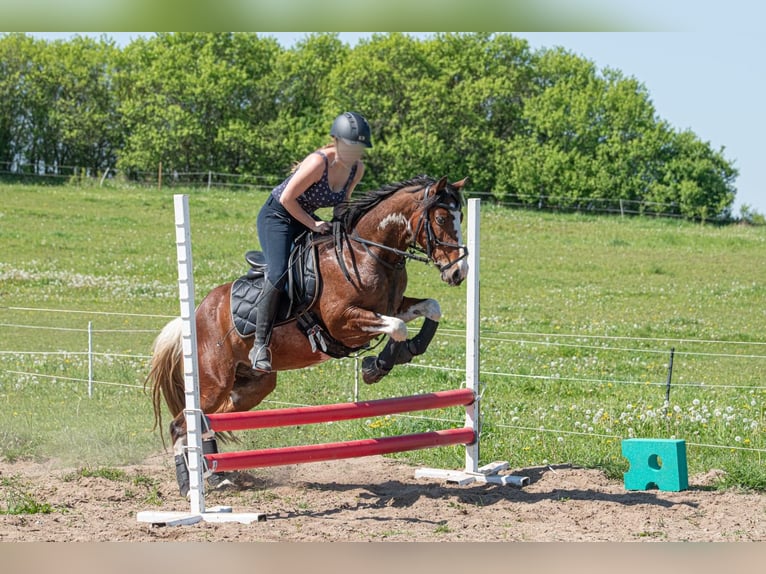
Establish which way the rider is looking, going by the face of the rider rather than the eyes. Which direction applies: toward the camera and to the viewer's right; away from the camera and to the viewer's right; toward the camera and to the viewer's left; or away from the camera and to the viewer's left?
toward the camera and to the viewer's right

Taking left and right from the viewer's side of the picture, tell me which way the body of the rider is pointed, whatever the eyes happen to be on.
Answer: facing the viewer and to the right of the viewer

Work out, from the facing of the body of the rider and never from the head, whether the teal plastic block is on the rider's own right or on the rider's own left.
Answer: on the rider's own left
